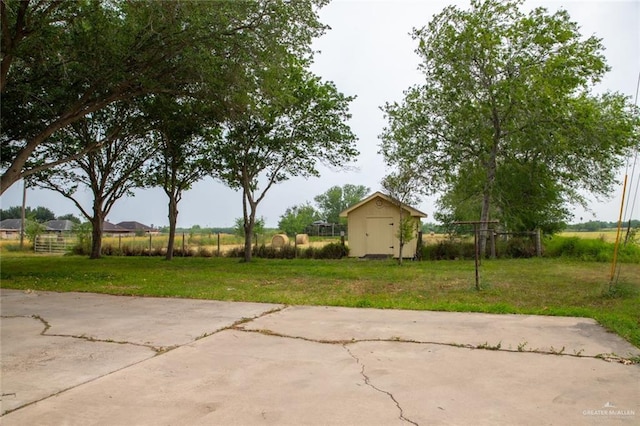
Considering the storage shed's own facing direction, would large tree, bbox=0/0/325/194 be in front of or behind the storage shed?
in front

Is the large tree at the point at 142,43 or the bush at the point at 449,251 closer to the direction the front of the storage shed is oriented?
the large tree

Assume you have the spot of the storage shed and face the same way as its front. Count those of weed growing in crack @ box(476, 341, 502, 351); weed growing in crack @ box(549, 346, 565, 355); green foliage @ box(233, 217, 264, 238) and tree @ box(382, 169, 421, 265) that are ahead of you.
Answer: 3

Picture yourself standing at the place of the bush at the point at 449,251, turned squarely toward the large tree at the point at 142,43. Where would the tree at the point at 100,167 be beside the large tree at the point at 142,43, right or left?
right

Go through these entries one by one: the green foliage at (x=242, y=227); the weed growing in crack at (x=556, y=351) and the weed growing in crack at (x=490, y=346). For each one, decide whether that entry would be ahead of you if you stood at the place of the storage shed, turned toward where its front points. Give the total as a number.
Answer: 2

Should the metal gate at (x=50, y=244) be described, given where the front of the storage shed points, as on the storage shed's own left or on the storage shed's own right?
on the storage shed's own right

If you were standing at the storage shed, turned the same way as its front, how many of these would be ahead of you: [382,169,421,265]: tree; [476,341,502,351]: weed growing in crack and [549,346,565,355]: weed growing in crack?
3

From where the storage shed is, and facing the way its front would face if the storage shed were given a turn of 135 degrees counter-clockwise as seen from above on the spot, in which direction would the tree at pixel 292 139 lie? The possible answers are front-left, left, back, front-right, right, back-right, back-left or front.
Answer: back

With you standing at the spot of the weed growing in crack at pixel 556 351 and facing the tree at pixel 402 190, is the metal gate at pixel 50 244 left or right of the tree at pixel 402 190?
left

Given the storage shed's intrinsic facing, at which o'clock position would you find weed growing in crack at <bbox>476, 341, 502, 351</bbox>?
The weed growing in crack is roughly at 12 o'clock from the storage shed.

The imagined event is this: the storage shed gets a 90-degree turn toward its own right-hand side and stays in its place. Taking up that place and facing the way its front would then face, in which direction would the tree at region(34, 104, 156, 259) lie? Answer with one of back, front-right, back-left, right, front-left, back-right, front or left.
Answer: front

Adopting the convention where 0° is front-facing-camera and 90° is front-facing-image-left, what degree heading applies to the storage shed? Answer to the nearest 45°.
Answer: approximately 0°

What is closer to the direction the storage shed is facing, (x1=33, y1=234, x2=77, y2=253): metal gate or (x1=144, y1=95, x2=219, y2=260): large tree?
the large tree

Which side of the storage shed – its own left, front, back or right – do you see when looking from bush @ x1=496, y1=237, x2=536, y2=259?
left

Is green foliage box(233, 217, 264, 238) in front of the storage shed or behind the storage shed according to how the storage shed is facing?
behind

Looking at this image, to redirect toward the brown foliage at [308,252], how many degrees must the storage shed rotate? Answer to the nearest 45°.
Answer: approximately 90° to its right

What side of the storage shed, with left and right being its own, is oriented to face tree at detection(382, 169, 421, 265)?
front
